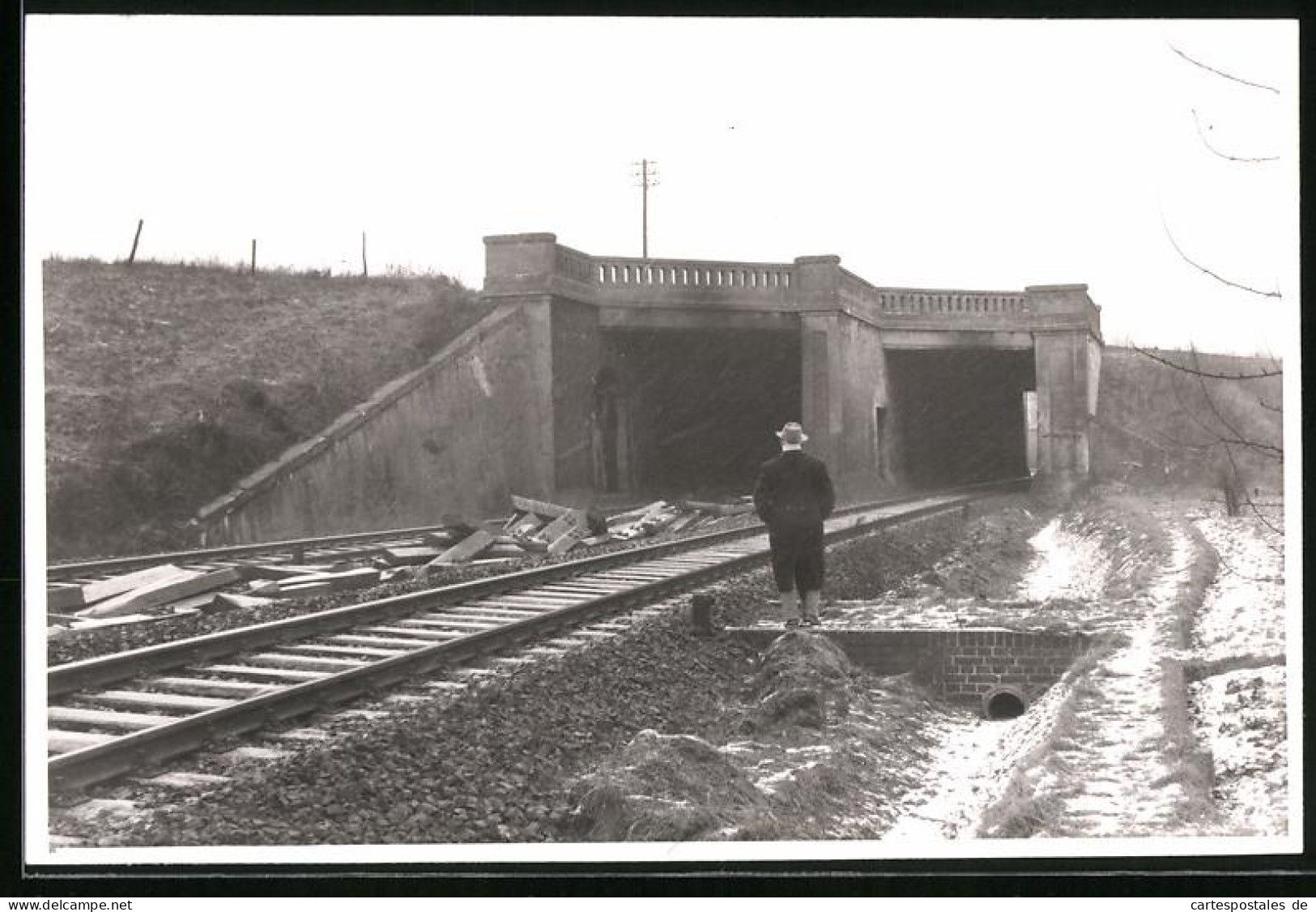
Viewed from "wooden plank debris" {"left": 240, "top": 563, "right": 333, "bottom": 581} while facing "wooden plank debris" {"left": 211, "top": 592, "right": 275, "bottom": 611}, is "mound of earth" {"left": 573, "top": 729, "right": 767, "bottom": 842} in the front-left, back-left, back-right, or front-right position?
front-left

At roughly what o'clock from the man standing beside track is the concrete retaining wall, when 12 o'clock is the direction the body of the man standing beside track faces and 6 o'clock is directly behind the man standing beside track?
The concrete retaining wall is roughly at 11 o'clock from the man standing beside track.

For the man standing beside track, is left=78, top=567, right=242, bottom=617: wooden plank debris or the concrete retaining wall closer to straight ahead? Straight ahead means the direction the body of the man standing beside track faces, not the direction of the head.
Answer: the concrete retaining wall

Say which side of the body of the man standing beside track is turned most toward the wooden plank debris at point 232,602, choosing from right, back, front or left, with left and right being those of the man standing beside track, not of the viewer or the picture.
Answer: left

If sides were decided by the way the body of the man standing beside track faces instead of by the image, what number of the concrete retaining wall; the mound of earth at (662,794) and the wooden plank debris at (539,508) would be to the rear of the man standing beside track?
1

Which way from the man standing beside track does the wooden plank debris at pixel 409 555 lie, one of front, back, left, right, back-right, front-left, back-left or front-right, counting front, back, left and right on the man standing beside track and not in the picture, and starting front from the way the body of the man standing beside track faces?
front-left

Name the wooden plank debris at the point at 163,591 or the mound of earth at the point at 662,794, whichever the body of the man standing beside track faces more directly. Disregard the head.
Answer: the wooden plank debris

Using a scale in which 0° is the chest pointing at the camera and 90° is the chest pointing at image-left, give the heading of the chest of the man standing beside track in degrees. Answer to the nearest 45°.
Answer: approximately 180°

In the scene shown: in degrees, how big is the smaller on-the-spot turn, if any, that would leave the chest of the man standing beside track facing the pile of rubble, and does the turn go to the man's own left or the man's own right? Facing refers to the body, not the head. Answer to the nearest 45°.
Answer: approximately 45° to the man's own left

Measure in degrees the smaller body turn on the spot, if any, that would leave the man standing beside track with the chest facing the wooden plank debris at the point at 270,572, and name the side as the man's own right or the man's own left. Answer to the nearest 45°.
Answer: approximately 45° to the man's own left

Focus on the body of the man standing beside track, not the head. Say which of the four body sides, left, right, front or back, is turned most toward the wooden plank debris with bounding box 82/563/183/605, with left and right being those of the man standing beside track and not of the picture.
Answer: left

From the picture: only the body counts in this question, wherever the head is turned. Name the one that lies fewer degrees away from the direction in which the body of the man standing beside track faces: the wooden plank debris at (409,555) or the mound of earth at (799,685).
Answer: the wooden plank debris
